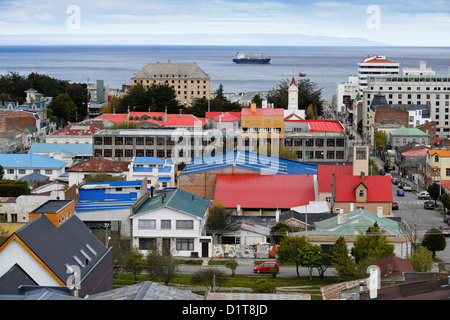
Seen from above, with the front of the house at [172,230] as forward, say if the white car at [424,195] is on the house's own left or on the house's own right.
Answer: on the house's own left

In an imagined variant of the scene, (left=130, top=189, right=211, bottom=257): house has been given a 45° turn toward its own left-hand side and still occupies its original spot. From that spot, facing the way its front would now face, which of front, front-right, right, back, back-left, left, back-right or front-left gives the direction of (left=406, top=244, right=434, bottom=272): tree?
front

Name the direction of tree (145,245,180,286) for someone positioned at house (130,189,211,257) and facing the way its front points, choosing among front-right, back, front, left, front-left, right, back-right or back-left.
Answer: front

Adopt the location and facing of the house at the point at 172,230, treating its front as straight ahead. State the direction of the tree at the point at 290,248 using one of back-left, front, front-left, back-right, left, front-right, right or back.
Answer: front-left

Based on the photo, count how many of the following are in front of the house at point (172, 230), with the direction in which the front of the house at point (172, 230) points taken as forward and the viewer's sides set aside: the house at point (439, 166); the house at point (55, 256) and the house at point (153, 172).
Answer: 1

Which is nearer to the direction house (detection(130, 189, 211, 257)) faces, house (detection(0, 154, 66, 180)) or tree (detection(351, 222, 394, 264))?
the tree

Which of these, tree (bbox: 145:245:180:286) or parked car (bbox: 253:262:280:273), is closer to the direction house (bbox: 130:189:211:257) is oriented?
the tree

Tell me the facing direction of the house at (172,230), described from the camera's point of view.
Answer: facing the viewer

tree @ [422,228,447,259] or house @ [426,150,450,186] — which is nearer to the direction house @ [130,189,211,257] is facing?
the tree

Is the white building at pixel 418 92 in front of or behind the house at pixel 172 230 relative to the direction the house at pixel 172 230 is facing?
behind

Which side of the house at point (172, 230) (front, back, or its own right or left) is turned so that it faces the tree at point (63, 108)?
back

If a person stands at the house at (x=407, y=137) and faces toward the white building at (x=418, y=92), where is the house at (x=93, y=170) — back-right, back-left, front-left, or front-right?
back-left

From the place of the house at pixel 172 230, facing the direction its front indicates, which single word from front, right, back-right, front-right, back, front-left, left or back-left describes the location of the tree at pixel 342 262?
front-left

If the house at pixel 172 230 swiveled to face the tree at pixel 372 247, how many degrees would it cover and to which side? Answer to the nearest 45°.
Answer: approximately 45° to its left

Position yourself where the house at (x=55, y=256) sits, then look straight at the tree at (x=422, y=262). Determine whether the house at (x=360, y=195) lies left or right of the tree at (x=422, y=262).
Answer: left

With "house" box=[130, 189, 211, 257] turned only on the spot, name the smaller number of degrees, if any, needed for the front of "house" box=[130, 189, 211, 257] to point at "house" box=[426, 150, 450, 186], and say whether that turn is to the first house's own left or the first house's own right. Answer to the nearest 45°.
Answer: approximately 135° to the first house's own left

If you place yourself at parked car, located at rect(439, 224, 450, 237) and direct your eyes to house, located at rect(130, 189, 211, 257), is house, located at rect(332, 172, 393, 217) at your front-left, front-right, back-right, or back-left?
front-right
